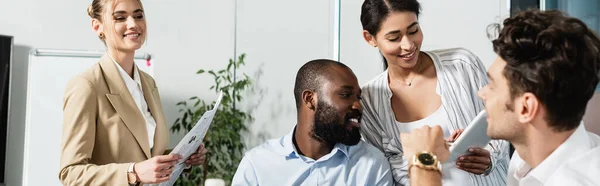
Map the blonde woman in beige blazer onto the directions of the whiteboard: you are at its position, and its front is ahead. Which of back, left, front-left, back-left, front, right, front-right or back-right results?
front

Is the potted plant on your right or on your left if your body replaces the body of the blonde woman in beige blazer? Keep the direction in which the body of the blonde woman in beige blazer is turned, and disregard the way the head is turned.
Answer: on your left

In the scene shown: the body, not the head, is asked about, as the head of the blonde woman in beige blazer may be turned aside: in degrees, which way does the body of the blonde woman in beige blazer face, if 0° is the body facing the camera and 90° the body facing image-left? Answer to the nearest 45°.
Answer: approximately 315°

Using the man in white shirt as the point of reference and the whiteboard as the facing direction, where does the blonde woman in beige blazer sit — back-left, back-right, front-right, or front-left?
front-left

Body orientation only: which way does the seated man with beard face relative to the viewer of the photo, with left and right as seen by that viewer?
facing the viewer

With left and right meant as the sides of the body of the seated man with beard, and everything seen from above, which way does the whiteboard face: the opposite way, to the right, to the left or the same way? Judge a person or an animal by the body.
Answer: the same way

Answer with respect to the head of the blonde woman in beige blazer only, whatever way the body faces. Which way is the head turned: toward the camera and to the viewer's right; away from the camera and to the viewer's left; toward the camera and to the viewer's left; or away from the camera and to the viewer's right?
toward the camera and to the viewer's right

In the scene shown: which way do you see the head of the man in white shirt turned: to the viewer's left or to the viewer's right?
to the viewer's left

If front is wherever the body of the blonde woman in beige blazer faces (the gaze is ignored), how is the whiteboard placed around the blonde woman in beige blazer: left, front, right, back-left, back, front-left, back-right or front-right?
back-left

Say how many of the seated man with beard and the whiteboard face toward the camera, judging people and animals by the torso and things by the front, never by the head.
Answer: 2

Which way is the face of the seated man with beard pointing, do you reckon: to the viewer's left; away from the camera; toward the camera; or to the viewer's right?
to the viewer's right
